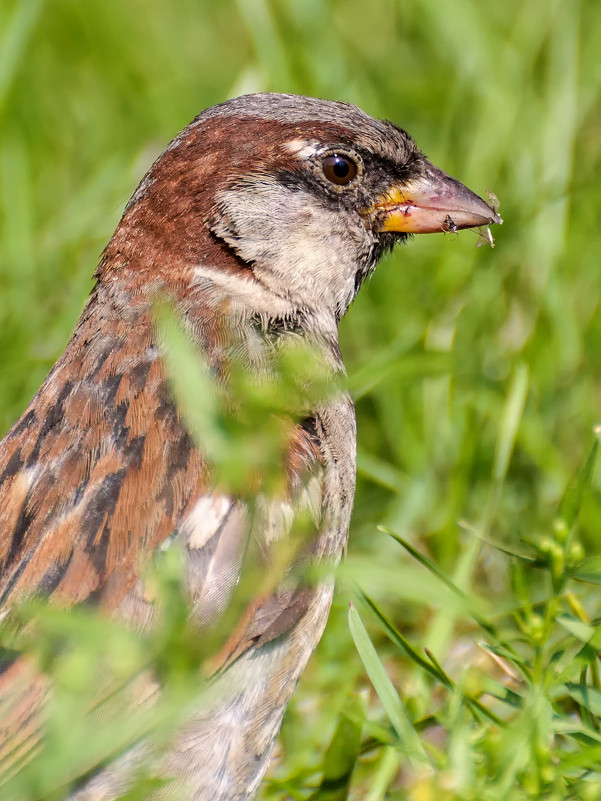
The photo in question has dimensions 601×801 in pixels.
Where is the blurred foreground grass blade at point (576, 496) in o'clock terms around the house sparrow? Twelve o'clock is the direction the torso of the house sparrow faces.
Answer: The blurred foreground grass blade is roughly at 1 o'clock from the house sparrow.

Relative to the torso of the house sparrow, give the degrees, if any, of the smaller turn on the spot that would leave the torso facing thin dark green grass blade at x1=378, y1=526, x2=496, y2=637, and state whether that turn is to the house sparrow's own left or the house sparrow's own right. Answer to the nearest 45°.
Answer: approximately 45° to the house sparrow's own right

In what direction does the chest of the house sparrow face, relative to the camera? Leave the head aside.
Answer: to the viewer's right
